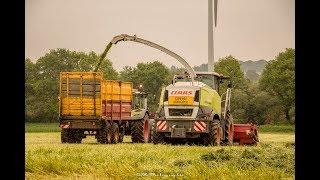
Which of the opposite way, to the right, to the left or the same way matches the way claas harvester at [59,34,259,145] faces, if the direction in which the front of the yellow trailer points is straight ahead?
the same way

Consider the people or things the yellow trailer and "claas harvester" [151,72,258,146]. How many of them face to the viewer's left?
0

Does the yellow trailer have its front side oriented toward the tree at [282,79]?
no

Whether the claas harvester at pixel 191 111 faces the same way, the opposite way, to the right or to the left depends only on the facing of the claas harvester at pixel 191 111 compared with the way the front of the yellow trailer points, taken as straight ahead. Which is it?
the same way
